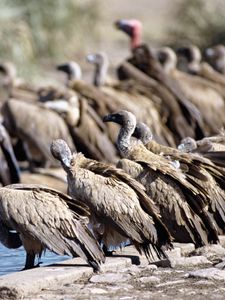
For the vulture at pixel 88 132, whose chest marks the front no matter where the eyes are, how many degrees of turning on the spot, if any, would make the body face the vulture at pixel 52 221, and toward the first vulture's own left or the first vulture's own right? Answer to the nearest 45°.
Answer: approximately 90° to the first vulture's own left

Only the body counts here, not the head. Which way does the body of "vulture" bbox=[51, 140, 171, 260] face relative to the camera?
to the viewer's left

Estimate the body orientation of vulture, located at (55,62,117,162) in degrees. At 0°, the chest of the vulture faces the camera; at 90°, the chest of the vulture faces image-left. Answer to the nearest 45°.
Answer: approximately 90°

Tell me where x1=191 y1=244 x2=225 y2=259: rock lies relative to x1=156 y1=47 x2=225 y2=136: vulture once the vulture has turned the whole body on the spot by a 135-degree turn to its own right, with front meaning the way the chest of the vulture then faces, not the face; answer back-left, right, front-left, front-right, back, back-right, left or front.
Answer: back-right

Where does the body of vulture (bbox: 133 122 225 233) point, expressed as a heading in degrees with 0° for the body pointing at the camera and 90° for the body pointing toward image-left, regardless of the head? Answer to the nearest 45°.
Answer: approximately 90°

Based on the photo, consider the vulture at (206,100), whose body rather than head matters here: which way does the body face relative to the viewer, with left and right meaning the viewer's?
facing to the left of the viewer

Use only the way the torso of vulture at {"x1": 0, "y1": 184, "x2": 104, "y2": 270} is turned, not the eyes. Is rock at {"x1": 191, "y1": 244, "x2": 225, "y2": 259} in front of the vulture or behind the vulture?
behind

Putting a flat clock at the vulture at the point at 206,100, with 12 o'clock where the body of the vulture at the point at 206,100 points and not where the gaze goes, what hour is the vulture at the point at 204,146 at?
the vulture at the point at 204,146 is roughly at 9 o'clock from the vulture at the point at 206,100.

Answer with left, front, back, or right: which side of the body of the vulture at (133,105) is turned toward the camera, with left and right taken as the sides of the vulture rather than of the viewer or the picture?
left

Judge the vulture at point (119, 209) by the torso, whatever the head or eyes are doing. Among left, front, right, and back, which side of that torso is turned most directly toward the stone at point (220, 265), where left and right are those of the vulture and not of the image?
back

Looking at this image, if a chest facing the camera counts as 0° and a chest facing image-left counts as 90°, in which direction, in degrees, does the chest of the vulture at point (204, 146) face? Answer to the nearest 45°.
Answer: approximately 90°
